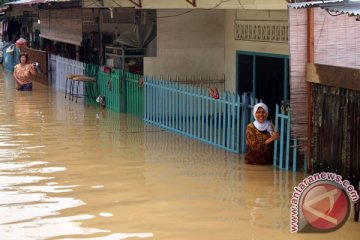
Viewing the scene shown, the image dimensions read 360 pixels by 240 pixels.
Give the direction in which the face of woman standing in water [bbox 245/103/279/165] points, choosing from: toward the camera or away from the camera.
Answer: toward the camera

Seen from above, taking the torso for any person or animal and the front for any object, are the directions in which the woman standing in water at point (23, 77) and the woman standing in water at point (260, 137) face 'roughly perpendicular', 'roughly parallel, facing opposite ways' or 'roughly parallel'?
roughly parallel

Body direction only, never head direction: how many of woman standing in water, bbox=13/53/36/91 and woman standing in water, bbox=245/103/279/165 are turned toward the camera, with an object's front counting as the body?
2

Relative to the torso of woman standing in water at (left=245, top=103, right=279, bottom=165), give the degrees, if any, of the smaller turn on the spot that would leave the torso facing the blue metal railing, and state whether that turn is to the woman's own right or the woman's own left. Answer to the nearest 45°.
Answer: approximately 135° to the woman's own right

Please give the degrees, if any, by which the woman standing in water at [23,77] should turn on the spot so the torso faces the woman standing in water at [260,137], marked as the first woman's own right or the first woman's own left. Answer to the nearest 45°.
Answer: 0° — they already face them

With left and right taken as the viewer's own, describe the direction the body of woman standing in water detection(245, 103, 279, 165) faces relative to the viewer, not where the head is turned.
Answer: facing the viewer

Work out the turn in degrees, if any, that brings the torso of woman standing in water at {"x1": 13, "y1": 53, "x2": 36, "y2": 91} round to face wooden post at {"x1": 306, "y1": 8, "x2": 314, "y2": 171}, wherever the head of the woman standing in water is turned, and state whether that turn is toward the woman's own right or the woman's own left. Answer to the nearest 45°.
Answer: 0° — they already face it

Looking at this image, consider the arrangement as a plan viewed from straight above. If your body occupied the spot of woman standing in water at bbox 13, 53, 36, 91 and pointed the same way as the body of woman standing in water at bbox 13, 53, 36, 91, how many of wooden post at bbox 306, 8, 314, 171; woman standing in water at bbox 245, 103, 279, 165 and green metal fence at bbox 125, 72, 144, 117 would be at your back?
0

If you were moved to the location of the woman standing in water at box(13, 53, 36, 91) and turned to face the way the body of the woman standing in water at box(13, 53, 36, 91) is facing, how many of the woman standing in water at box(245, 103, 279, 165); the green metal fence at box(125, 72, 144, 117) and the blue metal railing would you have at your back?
0

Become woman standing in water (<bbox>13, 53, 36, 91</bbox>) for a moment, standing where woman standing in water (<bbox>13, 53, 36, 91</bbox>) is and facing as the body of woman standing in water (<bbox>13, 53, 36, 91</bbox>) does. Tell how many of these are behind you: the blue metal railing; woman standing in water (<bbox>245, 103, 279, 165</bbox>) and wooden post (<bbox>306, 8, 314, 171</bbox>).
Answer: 0

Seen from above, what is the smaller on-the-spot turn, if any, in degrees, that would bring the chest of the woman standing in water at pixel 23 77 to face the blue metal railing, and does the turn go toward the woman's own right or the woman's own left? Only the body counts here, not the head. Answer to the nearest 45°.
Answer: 0° — they already face it

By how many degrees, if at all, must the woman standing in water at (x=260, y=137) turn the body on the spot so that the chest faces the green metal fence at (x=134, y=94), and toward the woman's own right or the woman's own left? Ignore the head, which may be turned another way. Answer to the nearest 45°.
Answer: approximately 135° to the woman's own right

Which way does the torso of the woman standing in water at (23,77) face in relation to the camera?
toward the camera

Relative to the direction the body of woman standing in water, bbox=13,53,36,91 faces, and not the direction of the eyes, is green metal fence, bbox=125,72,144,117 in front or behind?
in front
